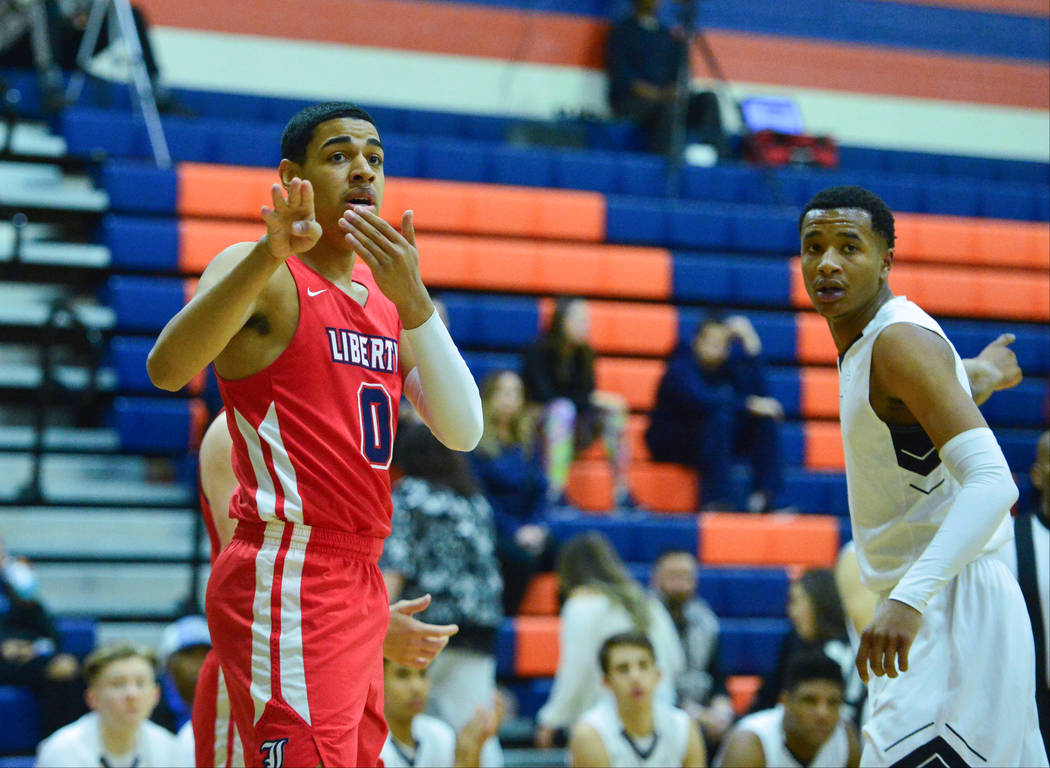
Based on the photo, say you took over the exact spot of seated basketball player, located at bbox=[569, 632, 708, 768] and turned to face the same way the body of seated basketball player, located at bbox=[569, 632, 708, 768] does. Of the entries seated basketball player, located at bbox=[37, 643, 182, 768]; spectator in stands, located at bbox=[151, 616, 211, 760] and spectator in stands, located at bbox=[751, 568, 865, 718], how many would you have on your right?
2

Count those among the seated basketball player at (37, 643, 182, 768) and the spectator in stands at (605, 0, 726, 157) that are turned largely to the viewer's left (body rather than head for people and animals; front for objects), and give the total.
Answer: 0

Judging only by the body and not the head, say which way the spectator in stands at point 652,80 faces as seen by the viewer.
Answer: toward the camera

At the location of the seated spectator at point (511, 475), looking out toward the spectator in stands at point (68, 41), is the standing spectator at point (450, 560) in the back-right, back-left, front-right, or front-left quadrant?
back-left

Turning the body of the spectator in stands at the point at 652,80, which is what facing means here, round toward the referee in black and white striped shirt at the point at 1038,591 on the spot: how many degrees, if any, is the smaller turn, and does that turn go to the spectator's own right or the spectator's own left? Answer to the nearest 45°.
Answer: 0° — they already face them

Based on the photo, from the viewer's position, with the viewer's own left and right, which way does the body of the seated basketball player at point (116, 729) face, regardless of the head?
facing the viewer

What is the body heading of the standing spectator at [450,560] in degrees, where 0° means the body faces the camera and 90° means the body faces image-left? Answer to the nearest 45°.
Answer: approximately 135°

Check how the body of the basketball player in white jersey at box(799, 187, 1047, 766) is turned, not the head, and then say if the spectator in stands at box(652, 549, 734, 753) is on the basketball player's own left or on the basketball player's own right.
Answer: on the basketball player's own right

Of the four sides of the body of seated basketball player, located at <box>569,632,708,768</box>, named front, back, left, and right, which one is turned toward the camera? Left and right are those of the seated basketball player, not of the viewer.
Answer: front

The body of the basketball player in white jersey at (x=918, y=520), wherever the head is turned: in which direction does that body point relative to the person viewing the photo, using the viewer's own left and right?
facing to the left of the viewer

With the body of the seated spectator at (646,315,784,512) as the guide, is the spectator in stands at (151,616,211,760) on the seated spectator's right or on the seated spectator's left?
on the seated spectator's right

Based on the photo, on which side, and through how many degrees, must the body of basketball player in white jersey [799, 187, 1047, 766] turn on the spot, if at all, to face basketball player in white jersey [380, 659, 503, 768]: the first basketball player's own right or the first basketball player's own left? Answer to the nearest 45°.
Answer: approximately 45° to the first basketball player's own right
